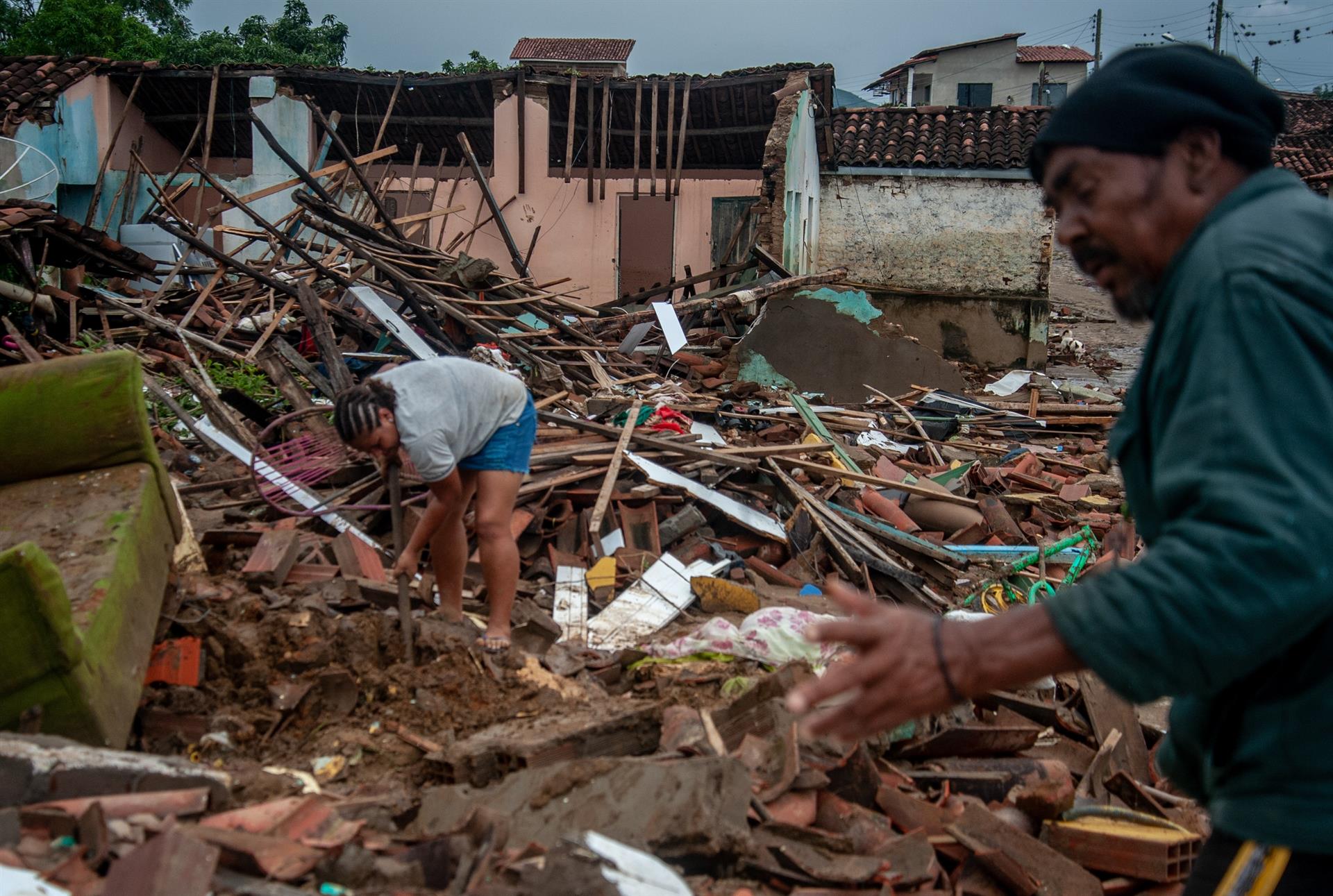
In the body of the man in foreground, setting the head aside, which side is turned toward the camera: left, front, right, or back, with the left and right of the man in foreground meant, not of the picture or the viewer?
left

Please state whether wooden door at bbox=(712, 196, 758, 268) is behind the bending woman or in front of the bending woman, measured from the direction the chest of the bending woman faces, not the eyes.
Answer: behind

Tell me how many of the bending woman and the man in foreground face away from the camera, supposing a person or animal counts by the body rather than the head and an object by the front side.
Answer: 0

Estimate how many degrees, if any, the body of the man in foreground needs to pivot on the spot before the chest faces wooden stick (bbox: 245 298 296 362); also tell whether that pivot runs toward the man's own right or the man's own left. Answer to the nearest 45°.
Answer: approximately 45° to the man's own right

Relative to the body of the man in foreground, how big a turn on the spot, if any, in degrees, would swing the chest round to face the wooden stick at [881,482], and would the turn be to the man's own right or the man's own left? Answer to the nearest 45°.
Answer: approximately 90° to the man's own right

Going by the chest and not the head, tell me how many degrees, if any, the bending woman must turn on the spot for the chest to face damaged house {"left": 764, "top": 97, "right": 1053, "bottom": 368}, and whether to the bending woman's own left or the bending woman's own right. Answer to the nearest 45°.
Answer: approximately 180°

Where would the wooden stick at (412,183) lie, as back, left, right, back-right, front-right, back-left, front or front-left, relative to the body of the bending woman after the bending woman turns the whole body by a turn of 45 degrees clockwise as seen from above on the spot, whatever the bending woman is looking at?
right

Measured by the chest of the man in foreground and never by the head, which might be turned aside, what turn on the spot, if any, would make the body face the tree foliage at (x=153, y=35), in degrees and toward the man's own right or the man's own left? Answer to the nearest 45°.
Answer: approximately 45° to the man's own right

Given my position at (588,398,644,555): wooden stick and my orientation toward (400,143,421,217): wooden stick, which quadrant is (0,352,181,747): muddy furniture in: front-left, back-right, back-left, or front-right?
back-left

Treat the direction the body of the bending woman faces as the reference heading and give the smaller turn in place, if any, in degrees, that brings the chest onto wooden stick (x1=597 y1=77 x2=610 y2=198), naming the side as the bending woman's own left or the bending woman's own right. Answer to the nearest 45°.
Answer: approximately 135° to the bending woman's own right
